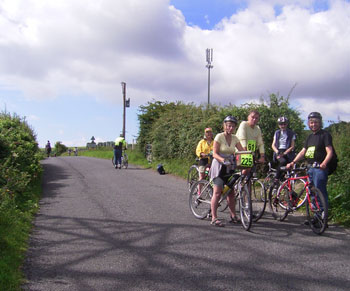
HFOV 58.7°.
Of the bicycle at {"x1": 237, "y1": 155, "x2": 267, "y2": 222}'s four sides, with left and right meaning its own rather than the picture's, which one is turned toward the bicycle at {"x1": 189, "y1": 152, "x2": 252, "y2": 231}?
right

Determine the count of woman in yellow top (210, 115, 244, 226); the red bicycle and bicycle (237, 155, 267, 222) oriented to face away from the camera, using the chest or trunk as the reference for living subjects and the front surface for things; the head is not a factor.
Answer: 0

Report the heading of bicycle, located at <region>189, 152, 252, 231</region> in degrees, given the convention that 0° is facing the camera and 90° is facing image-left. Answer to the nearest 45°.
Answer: approximately 315°

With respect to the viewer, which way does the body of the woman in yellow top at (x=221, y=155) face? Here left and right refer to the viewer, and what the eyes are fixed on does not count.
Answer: facing the viewer and to the right of the viewer

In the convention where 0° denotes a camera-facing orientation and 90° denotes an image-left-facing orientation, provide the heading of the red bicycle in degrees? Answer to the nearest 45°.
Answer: approximately 315°

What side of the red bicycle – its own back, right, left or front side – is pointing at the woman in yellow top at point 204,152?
back

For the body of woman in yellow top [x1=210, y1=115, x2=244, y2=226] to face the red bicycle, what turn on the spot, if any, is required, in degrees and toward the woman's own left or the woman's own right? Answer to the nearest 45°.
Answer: approximately 45° to the woman's own left

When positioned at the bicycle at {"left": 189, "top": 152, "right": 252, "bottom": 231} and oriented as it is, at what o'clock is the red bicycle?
The red bicycle is roughly at 10 o'clock from the bicycle.

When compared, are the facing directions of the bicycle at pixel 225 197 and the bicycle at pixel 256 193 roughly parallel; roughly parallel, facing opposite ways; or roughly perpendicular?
roughly parallel

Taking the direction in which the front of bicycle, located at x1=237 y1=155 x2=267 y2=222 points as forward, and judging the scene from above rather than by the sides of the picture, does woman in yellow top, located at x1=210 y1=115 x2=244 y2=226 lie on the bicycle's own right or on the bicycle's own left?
on the bicycle's own right

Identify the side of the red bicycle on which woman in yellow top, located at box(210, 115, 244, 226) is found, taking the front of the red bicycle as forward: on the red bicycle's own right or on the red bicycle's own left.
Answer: on the red bicycle's own right

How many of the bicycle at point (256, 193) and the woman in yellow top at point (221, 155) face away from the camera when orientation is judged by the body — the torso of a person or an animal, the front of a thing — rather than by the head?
0
